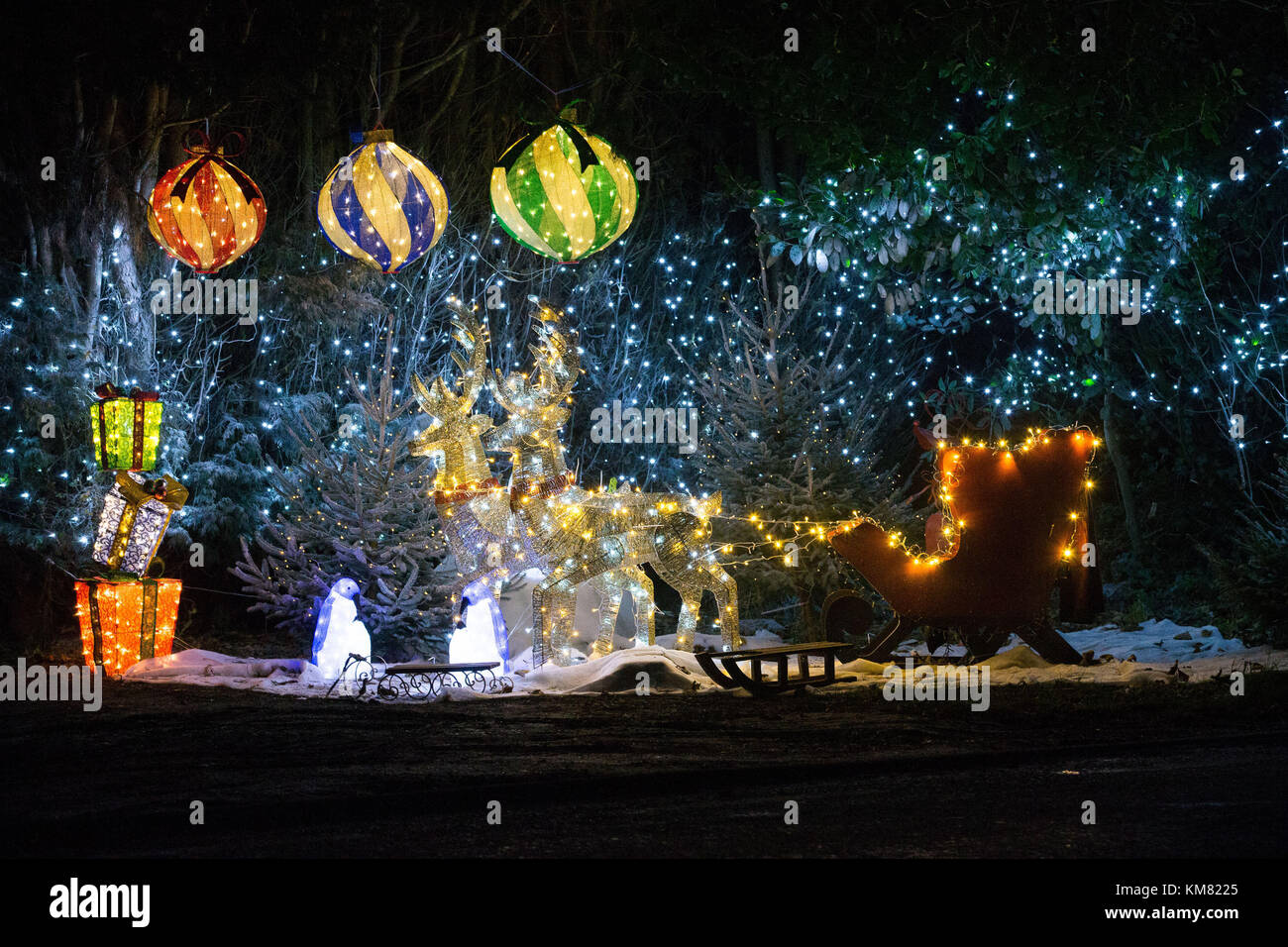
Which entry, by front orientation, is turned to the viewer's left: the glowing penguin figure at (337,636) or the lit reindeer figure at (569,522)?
the lit reindeer figure

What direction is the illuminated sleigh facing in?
to the viewer's left

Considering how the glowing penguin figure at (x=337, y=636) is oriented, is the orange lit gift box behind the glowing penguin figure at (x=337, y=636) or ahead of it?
behind

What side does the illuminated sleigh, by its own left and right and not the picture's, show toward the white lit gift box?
front

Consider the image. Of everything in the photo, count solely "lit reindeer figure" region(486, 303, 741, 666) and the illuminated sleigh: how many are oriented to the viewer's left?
2

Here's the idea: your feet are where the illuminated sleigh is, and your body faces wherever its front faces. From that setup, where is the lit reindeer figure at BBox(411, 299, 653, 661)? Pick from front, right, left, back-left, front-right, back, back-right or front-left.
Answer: front

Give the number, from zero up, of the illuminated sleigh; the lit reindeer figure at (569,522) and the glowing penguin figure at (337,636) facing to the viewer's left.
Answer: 2

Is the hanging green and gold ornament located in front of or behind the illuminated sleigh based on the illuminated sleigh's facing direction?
in front

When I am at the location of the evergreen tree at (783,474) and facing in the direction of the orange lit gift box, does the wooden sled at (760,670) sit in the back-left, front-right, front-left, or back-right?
front-left

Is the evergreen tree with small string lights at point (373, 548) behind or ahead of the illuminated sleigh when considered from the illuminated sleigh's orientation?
ahead

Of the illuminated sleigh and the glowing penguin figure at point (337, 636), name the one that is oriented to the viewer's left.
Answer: the illuminated sleigh

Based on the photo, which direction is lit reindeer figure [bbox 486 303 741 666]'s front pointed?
to the viewer's left

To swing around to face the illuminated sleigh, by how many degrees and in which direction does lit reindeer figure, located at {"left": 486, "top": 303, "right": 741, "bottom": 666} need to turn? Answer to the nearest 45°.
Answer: approximately 180°

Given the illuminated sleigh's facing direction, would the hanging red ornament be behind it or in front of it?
in front

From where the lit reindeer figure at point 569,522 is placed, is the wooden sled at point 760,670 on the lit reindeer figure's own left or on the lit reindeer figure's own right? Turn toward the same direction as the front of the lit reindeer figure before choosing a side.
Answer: on the lit reindeer figure's own left
